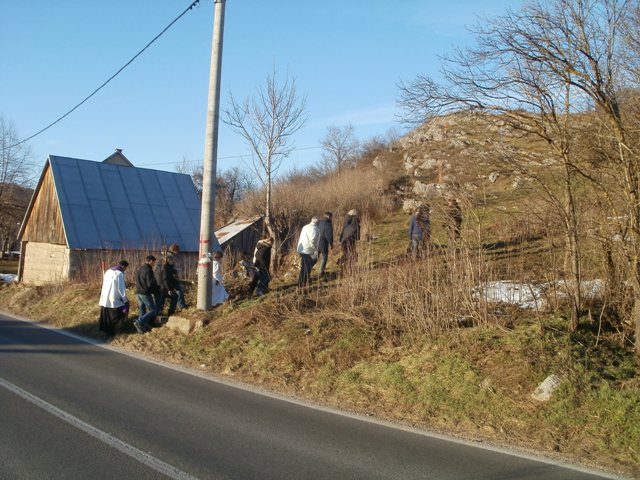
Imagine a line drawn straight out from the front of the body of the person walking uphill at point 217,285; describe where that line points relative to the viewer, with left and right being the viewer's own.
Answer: facing away from the viewer and to the right of the viewer

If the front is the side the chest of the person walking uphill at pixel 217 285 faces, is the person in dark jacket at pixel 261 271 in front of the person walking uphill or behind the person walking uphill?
in front

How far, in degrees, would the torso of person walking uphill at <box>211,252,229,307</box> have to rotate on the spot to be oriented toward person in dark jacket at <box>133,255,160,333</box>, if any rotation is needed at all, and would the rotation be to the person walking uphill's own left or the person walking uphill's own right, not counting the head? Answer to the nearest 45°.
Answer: approximately 135° to the person walking uphill's own left

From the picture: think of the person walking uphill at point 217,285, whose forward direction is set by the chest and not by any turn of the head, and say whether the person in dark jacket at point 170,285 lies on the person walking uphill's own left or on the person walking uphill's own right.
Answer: on the person walking uphill's own left

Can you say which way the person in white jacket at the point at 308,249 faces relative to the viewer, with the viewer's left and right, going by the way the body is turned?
facing away from the viewer and to the right of the viewer

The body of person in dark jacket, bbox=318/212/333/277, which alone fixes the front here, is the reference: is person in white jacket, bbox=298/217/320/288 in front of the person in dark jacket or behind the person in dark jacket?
behind

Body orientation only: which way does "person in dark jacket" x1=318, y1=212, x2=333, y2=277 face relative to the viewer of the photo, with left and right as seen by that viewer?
facing away from the viewer and to the right of the viewer

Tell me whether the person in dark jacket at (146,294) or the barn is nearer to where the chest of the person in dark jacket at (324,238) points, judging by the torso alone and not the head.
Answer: the barn

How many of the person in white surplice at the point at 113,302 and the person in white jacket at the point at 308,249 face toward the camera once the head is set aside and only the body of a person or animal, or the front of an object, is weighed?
0

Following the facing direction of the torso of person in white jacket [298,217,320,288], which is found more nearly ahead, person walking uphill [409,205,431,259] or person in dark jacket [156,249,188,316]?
the person walking uphill

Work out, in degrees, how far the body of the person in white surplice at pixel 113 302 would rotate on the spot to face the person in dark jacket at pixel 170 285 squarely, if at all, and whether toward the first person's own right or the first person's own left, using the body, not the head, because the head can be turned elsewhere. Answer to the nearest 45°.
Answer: approximately 45° to the first person's own right

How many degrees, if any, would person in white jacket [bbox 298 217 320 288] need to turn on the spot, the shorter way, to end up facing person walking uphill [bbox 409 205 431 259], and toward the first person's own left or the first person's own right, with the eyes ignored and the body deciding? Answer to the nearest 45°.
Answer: approximately 45° to the first person's own right
